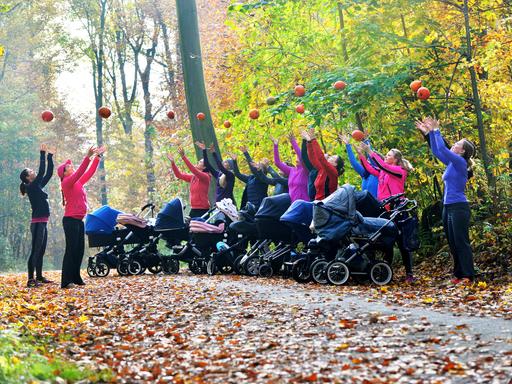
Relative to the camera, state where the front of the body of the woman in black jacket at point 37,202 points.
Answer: to the viewer's right

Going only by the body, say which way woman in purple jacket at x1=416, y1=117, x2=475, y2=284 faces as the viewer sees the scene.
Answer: to the viewer's left

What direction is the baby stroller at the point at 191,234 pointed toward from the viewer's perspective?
to the viewer's left

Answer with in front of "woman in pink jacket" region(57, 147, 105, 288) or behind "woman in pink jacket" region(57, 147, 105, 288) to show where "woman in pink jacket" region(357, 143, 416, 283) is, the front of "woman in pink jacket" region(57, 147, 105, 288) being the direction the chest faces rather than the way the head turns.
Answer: in front

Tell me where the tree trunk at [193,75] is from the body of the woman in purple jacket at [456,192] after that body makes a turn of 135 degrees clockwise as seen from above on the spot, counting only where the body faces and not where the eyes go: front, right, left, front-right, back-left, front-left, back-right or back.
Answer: left

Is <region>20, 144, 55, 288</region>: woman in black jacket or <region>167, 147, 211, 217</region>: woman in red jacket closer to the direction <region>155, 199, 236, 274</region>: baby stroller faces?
the woman in black jacket

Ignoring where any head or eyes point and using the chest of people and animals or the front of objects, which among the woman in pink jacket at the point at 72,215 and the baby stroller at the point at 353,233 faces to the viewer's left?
the baby stroller

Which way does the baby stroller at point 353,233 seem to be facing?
to the viewer's left

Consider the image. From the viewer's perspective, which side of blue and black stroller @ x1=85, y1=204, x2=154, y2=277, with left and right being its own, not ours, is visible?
left

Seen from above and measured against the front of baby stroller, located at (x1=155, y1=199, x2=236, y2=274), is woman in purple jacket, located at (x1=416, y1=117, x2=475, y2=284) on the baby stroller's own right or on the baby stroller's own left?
on the baby stroller's own left

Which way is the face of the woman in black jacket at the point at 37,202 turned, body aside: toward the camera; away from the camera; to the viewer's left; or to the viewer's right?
to the viewer's right
